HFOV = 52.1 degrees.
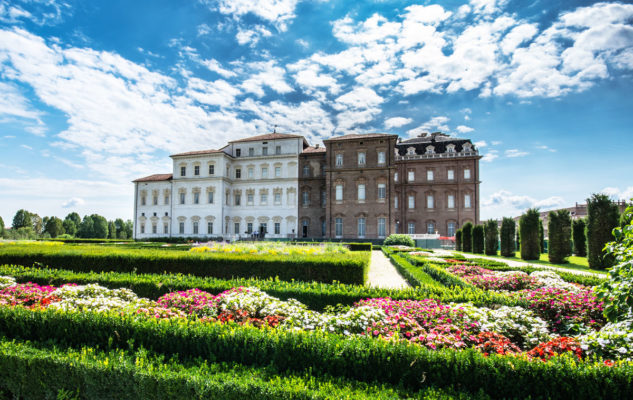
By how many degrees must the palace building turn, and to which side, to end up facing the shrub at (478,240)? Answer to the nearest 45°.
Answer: approximately 45° to its left

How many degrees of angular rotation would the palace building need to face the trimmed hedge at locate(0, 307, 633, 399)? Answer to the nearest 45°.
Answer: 0° — it already faces it

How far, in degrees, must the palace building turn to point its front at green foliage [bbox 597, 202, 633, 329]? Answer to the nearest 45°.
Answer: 0° — it already faces it

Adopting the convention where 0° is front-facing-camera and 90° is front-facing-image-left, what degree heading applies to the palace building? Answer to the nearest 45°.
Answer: approximately 0°

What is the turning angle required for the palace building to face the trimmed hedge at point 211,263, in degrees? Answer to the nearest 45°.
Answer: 0° — it already faces it
